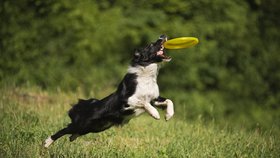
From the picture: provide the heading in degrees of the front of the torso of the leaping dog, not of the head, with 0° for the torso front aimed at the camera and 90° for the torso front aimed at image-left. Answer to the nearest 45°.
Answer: approximately 270°
